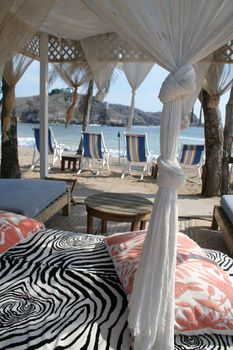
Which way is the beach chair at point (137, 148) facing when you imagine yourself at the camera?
facing away from the viewer

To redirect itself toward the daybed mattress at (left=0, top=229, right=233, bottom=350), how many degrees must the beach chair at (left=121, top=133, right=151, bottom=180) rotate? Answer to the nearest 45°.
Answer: approximately 180°

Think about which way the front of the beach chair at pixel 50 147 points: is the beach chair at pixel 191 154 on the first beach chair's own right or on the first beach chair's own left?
on the first beach chair's own right

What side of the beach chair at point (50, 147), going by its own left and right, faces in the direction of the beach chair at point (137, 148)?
right

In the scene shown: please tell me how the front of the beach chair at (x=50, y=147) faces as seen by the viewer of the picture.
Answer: facing away from the viewer and to the right of the viewer

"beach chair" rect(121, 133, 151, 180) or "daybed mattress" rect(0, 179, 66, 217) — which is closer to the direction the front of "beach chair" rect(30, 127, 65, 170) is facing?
the beach chair

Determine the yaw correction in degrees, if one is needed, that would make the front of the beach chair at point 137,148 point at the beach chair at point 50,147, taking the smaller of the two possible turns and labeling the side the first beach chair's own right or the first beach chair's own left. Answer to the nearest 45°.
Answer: approximately 90° to the first beach chair's own left

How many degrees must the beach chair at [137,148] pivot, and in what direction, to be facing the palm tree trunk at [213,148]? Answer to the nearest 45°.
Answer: approximately 135° to its right

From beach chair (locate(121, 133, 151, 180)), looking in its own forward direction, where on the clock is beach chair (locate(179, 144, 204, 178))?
beach chair (locate(179, 144, 204, 178)) is roughly at 3 o'clock from beach chair (locate(121, 133, 151, 180)).

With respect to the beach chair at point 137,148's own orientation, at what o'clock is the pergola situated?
The pergola is roughly at 6 o'clock from the beach chair.

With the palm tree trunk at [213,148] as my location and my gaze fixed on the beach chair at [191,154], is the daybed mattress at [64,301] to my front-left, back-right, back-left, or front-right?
back-left

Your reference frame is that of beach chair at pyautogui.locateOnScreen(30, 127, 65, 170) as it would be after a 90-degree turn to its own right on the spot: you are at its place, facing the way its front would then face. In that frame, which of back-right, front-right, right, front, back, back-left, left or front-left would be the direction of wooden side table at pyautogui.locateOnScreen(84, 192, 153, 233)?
front-right

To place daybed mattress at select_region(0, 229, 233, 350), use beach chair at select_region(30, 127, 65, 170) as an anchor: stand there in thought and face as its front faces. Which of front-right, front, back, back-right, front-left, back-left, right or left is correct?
back-right
